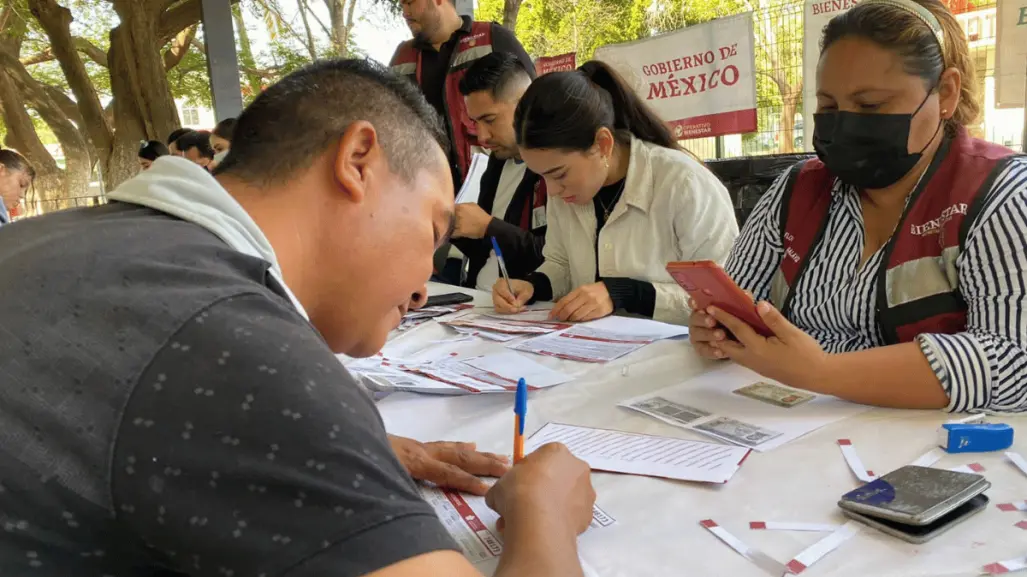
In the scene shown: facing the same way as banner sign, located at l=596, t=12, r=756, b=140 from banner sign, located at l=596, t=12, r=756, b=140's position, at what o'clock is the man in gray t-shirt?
The man in gray t-shirt is roughly at 12 o'clock from the banner sign.

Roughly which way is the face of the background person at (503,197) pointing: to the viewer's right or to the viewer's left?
to the viewer's left

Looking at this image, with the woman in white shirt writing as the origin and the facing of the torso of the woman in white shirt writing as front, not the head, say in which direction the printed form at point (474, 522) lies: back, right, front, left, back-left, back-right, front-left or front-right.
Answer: front-left

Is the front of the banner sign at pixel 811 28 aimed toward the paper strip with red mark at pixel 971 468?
yes

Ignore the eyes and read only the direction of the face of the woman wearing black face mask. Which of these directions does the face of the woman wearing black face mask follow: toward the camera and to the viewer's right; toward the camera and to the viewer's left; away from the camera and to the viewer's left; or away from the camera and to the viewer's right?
toward the camera and to the viewer's left

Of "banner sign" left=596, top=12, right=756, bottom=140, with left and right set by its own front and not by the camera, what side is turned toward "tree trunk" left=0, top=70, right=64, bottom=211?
right

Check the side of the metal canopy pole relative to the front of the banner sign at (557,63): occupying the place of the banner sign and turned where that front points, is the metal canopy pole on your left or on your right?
on your right

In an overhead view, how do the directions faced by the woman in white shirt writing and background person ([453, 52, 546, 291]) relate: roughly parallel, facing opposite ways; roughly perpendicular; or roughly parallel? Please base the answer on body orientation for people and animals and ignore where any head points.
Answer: roughly parallel

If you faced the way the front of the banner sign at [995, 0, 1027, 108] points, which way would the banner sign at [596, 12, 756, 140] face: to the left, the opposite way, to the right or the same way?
the same way

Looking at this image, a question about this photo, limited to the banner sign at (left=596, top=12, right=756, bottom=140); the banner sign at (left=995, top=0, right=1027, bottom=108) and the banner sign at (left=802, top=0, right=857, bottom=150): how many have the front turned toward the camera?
3

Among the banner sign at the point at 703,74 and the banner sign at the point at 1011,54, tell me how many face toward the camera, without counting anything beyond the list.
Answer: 2

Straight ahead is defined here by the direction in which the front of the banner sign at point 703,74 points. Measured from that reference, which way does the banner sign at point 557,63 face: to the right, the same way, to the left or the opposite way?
the same way

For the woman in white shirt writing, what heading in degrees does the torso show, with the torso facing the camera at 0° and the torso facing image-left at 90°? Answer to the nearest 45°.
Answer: approximately 45°

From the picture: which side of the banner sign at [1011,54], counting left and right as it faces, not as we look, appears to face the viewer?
front

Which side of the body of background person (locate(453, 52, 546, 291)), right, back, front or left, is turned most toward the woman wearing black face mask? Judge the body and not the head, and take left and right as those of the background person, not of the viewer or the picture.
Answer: left

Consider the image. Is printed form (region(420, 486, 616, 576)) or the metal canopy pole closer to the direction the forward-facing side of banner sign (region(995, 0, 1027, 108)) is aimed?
the printed form

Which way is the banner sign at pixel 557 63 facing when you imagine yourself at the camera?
facing the viewer

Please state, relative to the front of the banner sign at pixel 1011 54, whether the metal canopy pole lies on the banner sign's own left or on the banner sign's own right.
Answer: on the banner sign's own right

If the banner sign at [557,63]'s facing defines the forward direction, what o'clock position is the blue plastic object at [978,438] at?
The blue plastic object is roughly at 12 o'clock from the banner sign.

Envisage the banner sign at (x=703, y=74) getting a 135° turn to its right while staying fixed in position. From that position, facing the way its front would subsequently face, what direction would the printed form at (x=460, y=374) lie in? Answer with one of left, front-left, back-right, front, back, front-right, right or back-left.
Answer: back-left

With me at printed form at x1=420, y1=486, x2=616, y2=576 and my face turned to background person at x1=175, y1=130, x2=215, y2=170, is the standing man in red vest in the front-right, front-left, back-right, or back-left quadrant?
front-right
